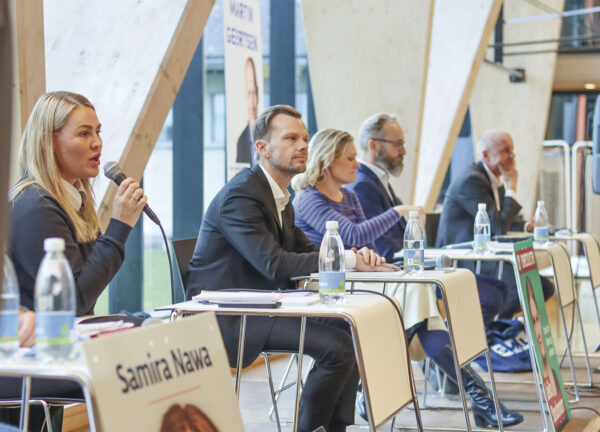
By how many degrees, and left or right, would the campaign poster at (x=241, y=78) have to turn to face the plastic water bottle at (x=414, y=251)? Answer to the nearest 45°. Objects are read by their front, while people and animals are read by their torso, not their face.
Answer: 0° — it already faces it

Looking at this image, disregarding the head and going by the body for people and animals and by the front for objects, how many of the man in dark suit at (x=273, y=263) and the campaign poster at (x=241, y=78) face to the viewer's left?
0

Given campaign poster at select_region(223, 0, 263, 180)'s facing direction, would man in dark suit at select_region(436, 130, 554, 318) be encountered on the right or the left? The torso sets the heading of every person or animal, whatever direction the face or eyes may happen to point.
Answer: on its left

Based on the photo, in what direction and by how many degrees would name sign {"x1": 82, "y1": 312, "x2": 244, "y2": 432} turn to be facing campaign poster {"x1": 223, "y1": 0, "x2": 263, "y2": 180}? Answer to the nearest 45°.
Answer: approximately 135° to its left

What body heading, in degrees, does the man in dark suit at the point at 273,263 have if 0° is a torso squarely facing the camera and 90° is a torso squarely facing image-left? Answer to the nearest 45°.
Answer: approximately 315°

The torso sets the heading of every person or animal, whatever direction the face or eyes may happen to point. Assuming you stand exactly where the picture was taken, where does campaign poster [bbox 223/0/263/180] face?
facing the viewer and to the right of the viewer

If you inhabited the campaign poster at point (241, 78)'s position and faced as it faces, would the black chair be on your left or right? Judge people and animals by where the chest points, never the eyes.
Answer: on your right

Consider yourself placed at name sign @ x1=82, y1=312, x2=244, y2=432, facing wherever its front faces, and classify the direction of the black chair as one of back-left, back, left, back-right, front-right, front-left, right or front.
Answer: back-left
